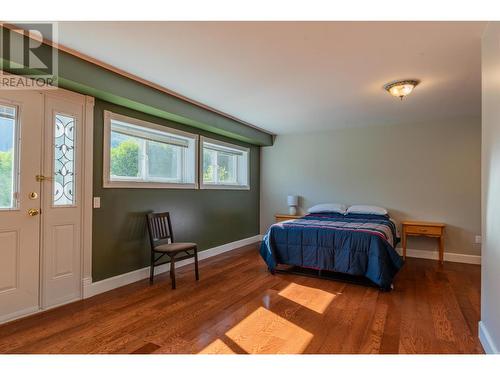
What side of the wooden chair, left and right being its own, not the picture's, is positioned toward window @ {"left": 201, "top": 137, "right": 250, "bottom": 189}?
left

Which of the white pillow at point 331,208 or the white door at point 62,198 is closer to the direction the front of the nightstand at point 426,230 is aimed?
the white door

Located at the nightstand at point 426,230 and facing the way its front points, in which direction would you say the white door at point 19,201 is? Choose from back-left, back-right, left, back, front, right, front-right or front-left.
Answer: front-right

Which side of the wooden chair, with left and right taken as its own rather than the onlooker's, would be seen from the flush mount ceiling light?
front

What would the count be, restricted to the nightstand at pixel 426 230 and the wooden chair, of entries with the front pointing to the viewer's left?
0

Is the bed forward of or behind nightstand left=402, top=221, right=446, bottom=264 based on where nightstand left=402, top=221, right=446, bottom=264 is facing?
forward

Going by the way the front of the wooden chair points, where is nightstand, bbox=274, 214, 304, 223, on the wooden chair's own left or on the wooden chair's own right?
on the wooden chair's own left

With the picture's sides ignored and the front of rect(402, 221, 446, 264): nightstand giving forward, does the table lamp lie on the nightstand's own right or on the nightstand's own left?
on the nightstand's own right

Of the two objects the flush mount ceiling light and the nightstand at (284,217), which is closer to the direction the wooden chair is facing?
the flush mount ceiling light

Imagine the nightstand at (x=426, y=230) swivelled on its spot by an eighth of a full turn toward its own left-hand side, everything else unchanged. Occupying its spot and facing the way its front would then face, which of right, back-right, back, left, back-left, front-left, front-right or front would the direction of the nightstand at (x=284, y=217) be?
back-right

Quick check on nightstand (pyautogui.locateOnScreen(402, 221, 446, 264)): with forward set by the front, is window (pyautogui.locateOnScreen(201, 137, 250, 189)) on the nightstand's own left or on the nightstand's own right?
on the nightstand's own right

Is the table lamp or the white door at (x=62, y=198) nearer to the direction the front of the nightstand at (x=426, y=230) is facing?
the white door

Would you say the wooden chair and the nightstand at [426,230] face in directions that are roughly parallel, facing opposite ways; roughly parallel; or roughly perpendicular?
roughly perpendicular

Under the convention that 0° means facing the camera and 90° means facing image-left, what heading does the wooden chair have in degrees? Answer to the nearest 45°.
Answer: approximately 315°

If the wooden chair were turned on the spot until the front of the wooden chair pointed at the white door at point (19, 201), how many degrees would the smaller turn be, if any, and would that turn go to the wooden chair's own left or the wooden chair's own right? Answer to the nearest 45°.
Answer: approximately 90° to the wooden chair's own right
